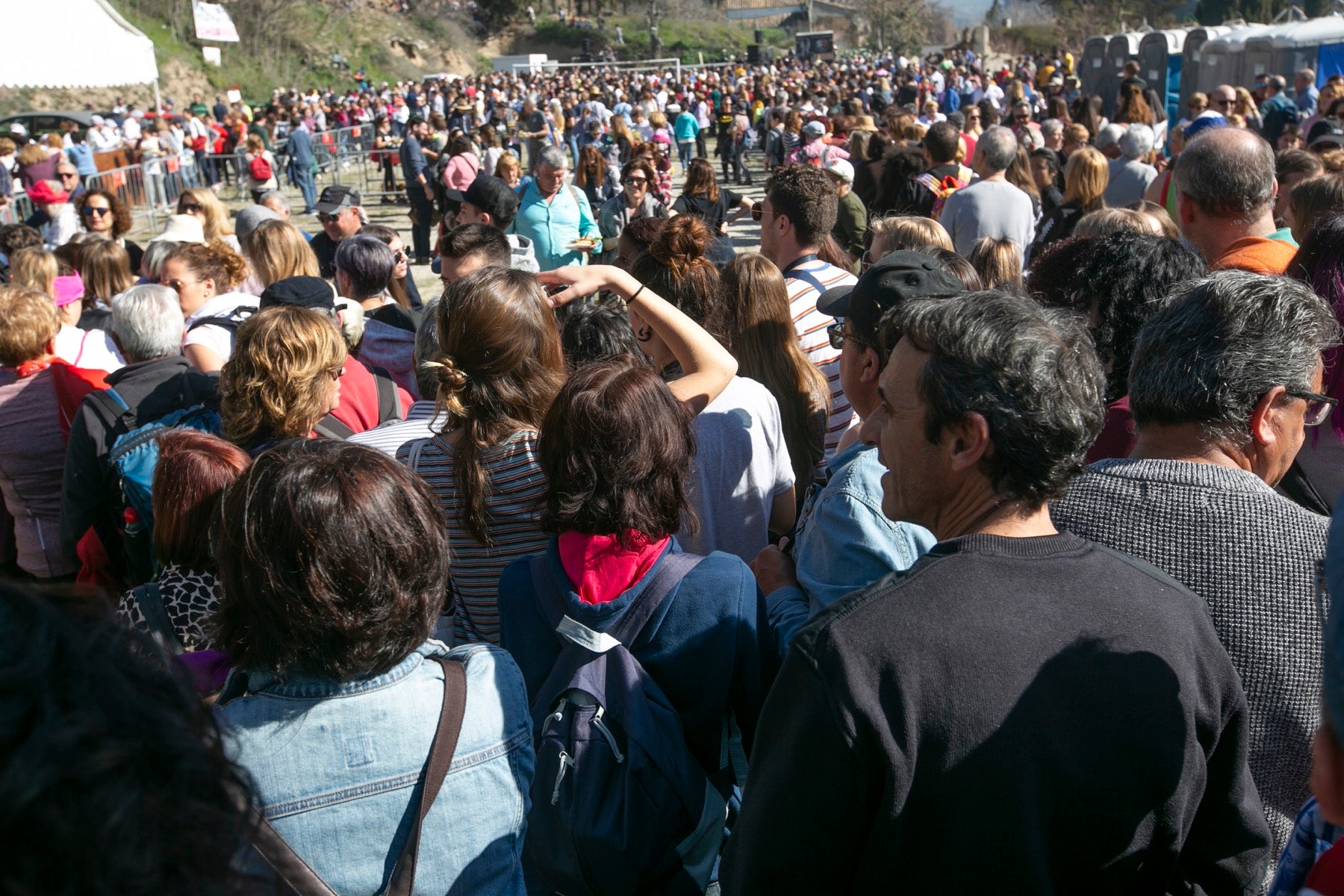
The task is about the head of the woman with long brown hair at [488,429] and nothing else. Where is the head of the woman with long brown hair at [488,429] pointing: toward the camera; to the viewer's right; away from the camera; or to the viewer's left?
away from the camera

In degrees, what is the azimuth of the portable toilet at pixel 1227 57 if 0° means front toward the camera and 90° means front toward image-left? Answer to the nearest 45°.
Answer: approximately 45°

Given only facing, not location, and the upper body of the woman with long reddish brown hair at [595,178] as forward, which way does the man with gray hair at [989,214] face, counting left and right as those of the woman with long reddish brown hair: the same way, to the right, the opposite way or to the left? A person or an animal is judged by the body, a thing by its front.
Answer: the opposite way

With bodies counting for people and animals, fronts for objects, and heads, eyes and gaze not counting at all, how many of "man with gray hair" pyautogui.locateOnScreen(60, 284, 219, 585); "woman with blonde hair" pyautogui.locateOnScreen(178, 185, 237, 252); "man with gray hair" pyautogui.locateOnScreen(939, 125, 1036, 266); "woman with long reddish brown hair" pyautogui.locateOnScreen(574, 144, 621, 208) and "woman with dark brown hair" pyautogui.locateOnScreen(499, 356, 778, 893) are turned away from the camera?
3

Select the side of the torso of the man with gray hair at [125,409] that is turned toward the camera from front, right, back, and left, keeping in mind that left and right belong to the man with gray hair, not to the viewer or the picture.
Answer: back

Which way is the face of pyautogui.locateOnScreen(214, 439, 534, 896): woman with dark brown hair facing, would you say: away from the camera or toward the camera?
away from the camera

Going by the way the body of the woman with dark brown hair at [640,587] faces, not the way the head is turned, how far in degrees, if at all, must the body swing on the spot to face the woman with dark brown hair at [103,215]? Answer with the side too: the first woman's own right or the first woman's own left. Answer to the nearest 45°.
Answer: approximately 45° to the first woman's own left

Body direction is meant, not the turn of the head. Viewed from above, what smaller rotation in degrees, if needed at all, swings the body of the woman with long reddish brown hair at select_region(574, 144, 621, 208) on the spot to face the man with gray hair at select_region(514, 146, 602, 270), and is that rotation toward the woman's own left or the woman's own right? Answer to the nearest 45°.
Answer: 0° — they already face them

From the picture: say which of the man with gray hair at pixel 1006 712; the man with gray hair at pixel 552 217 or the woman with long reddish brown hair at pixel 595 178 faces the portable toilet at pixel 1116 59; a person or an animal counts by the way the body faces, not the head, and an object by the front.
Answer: the man with gray hair at pixel 1006 712

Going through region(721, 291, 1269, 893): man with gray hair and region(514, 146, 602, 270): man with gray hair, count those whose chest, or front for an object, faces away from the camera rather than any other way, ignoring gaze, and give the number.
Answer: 1

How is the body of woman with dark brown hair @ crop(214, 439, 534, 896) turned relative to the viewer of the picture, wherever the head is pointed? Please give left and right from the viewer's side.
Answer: facing away from the viewer

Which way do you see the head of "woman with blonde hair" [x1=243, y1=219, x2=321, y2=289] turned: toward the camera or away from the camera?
away from the camera

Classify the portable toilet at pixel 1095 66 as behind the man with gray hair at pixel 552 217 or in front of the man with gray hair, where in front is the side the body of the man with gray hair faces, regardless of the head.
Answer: behind

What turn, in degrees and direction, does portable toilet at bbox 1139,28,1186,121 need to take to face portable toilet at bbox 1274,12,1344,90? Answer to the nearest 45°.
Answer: approximately 90° to its left

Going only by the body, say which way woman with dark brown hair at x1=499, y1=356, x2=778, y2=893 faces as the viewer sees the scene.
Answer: away from the camera
